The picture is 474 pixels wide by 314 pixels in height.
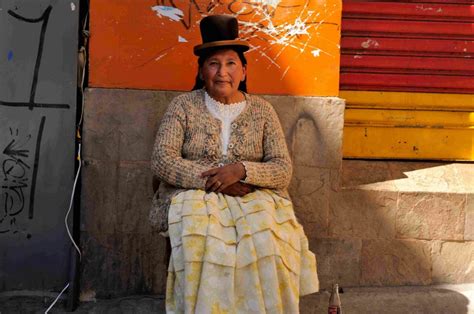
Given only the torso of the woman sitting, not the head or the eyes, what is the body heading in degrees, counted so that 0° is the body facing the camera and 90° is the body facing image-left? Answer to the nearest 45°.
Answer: approximately 0°

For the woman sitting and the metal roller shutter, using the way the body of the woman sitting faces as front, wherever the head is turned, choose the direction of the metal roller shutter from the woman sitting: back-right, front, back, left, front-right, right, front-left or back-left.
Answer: back-left

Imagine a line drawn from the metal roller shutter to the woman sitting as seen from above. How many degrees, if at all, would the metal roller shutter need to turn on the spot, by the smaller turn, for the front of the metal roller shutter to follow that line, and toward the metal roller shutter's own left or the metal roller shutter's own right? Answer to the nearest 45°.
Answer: approximately 45° to the metal roller shutter's own right

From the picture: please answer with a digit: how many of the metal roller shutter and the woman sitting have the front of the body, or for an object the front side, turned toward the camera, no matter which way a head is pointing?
2
